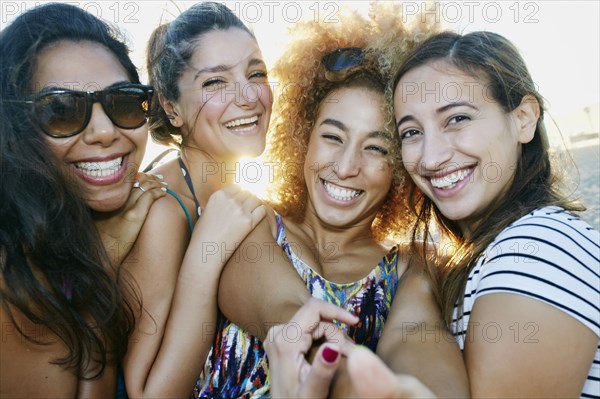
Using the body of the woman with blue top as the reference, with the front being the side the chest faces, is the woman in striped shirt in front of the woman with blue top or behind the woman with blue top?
in front

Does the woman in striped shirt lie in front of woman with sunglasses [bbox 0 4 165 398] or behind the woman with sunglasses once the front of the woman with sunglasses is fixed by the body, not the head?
in front

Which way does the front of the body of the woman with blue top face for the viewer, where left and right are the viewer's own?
facing the viewer and to the right of the viewer

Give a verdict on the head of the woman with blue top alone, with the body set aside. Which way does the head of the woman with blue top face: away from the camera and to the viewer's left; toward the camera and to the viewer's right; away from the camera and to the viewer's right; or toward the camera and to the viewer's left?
toward the camera and to the viewer's right

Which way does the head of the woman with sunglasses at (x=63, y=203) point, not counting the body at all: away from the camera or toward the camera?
toward the camera

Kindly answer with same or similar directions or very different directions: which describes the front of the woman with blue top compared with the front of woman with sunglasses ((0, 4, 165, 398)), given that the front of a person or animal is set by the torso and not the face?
same or similar directions

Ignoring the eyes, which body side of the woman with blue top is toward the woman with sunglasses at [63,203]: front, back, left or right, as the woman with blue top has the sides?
right

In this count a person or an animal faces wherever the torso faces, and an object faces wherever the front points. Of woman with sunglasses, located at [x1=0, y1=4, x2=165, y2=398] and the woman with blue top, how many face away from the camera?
0

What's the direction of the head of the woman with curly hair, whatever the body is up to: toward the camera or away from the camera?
toward the camera

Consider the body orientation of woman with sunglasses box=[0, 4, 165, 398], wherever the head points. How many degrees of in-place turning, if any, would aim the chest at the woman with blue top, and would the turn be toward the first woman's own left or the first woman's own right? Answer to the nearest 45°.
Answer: approximately 90° to the first woman's own left

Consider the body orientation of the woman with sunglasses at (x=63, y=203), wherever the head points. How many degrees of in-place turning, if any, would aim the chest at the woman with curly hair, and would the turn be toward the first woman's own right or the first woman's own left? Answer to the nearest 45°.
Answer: approximately 45° to the first woman's own left

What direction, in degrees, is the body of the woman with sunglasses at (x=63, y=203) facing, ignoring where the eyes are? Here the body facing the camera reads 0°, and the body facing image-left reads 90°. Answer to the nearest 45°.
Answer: approximately 315°
